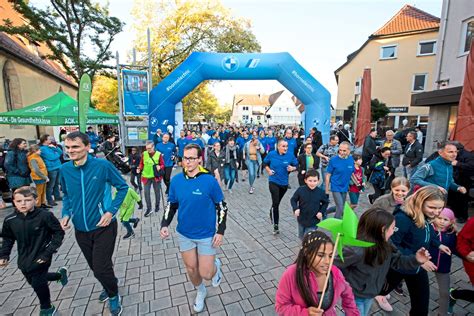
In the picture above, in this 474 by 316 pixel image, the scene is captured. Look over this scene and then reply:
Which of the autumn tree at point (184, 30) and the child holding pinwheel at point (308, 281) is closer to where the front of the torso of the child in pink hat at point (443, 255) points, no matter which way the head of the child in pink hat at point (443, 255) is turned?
the child holding pinwheel

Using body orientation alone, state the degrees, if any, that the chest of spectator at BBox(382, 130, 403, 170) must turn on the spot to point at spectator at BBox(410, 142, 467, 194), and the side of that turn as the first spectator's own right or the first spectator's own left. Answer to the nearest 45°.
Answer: approximately 45° to the first spectator's own left

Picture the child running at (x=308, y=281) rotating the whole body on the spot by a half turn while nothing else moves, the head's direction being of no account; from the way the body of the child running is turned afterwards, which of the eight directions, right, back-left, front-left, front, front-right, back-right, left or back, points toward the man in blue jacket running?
front-left

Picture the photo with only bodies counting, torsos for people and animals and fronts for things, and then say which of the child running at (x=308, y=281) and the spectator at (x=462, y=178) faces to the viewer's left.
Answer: the spectator

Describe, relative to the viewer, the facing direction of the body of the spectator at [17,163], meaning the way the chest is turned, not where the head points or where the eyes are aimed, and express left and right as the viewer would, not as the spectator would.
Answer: facing to the right of the viewer

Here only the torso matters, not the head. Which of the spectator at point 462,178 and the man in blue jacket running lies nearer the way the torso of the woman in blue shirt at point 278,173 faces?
the man in blue jacket running

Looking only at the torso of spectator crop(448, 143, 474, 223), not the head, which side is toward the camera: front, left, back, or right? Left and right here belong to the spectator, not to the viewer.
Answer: left

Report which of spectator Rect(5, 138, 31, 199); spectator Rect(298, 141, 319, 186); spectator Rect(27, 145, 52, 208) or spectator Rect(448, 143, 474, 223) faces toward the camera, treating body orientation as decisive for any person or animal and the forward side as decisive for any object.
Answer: spectator Rect(298, 141, 319, 186)

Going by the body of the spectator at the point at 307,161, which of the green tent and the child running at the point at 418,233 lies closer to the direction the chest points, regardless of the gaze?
the child running

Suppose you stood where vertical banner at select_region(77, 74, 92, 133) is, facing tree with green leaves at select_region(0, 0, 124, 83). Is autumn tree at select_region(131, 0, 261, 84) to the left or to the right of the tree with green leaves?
right

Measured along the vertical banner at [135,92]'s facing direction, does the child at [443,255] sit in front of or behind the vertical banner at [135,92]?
in front
